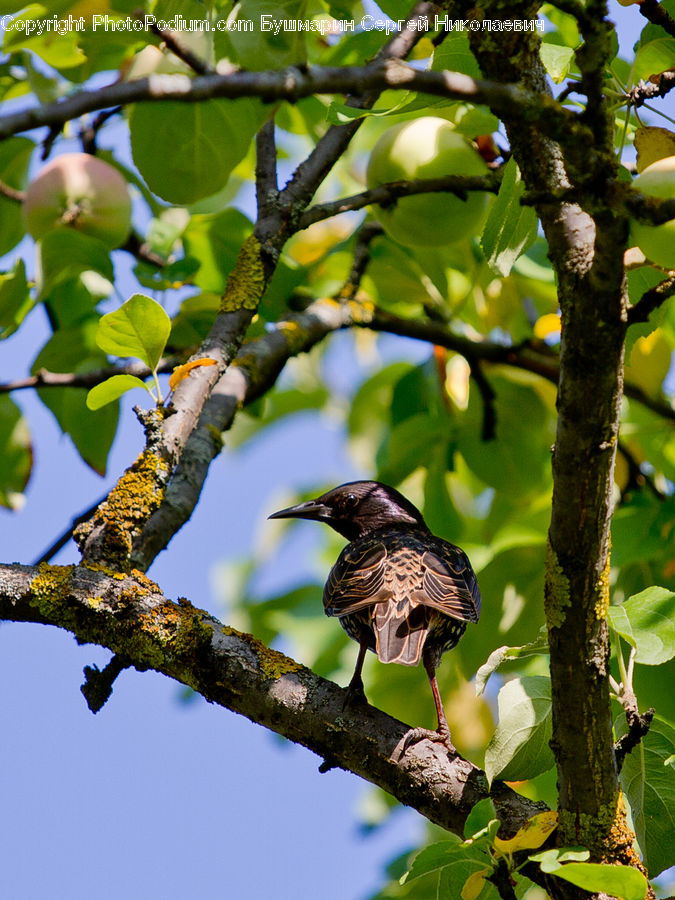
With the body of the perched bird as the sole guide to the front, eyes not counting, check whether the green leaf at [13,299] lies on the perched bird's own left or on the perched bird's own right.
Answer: on the perched bird's own left

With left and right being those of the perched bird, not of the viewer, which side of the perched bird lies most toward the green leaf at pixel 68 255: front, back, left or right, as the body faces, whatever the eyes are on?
left

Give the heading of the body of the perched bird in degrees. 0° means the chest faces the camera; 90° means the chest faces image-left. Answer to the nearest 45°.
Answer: approximately 180°
